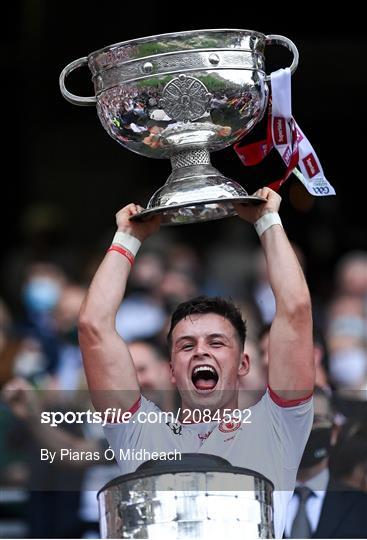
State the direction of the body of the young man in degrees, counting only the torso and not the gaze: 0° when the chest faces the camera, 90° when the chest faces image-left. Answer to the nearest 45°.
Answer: approximately 0°
